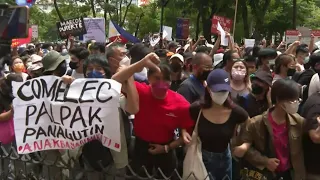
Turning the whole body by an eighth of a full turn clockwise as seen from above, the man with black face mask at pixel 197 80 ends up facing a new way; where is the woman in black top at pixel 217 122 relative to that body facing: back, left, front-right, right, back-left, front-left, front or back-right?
front

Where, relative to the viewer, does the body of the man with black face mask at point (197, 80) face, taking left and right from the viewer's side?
facing the viewer and to the right of the viewer

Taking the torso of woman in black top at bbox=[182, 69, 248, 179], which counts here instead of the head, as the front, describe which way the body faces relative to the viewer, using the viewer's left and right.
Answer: facing the viewer

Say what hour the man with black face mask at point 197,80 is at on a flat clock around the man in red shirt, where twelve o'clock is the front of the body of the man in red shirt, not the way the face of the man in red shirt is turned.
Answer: The man with black face mask is roughly at 7 o'clock from the man in red shirt.

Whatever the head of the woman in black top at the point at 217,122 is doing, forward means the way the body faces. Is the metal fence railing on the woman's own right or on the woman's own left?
on the woman's own right

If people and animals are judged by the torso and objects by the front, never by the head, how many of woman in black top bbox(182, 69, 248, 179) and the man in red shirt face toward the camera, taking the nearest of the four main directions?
2

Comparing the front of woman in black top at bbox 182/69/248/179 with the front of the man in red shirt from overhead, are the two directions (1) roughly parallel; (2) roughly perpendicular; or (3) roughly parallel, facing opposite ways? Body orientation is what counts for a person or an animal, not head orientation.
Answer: roughly parallel

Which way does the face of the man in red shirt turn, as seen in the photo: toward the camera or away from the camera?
toward the camera

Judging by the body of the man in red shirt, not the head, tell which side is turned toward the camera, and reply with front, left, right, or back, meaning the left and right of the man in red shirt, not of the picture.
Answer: front
